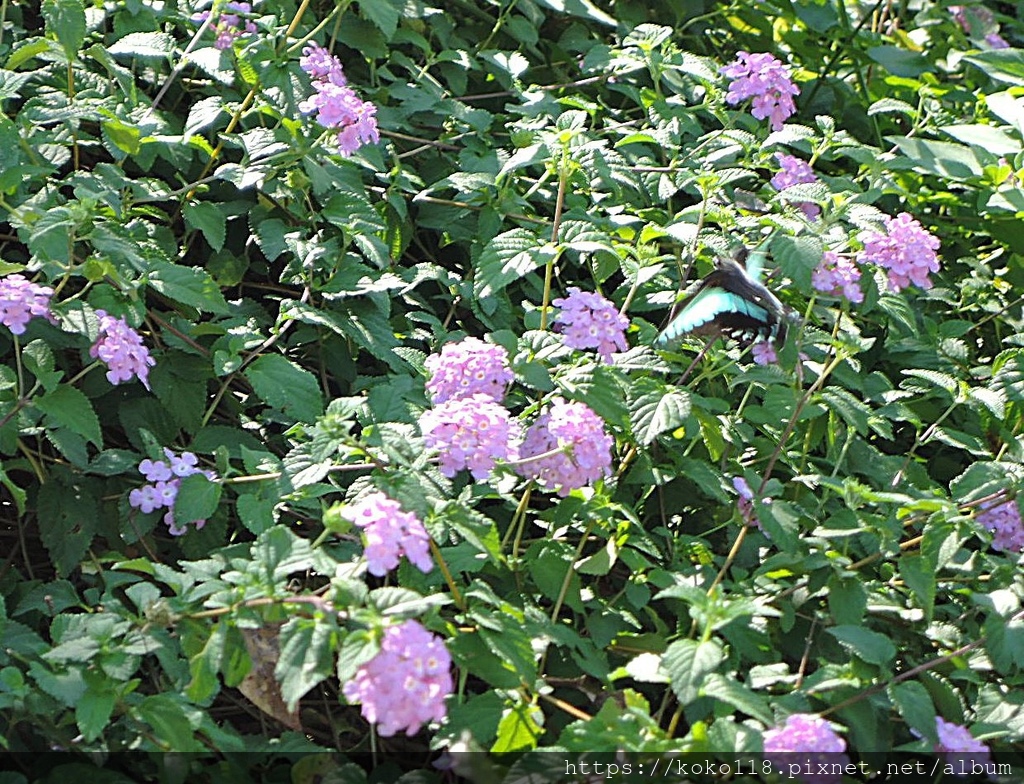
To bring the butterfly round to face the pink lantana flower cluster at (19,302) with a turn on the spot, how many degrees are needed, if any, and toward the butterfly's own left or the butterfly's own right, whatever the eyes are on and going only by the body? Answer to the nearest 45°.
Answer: approximately 90° to the butterfly's own left

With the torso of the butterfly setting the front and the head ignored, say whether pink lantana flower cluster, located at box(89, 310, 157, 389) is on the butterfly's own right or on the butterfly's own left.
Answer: on the butterfly's own left
